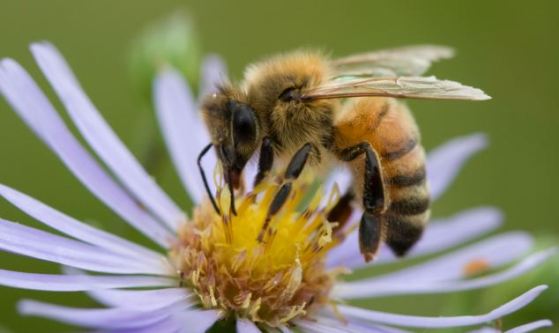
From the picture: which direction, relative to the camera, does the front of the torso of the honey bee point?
to the viewer's left
